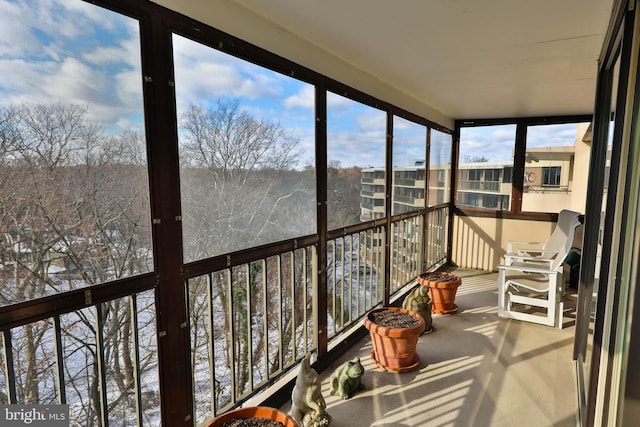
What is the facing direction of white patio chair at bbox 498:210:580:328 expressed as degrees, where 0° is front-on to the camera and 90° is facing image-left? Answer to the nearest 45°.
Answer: approximately 90°

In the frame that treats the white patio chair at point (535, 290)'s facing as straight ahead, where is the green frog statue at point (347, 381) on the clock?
The green frog statue is roughly at 10 o'clock from the white patio chair.

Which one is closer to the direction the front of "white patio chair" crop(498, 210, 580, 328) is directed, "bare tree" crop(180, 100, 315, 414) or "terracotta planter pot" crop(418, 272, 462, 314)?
the terracotta planter pot

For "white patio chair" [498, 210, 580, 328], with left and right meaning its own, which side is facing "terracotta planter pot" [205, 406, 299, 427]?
left

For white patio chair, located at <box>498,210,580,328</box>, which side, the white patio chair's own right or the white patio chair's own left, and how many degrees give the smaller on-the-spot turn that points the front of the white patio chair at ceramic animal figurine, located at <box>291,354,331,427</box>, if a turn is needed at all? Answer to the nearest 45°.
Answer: approximately 90° to the white patio chair's own left
